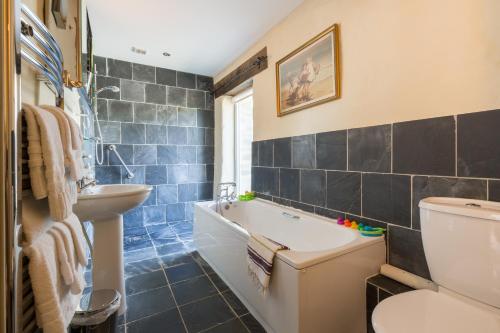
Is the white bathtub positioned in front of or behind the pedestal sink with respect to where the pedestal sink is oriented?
in front

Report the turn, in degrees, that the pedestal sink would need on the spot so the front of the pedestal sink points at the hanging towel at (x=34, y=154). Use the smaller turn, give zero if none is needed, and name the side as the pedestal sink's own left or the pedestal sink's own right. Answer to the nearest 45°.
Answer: approximately 90° to the pedestal sink's own right

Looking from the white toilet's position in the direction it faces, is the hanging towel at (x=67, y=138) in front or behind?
in front

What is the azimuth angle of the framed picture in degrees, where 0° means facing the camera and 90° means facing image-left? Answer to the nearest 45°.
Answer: approximately 45°

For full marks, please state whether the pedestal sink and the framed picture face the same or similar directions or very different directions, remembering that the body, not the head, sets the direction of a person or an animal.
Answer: very different directions

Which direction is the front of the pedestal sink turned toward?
to the viewer's right

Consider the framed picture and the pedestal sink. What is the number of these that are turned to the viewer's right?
1

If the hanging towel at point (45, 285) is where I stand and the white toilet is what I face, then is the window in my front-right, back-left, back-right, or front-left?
front-left

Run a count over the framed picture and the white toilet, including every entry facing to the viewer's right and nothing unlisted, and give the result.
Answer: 0

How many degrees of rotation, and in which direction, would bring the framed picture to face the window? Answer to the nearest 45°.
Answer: approximately 90° to its right

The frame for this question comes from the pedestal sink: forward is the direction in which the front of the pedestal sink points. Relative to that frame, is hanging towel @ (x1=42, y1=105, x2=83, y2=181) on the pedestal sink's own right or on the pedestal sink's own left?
on the pedestal sink's own right

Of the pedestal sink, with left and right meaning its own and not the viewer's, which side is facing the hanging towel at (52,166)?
right

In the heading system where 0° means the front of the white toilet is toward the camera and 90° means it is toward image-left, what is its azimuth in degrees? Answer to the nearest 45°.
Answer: approximately 45°
